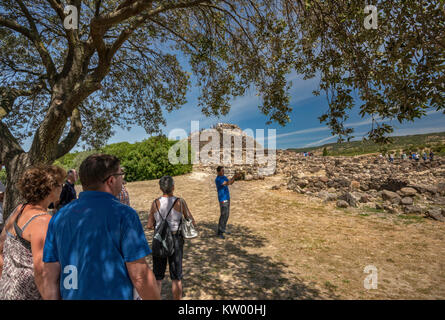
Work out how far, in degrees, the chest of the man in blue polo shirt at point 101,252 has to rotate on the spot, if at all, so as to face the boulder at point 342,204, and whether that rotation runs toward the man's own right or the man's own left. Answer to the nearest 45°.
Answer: approximately 45° to the man's own right

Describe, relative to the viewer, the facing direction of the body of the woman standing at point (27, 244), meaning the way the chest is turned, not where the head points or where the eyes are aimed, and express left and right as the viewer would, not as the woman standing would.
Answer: facing away from the viewer and to the right of the viewer

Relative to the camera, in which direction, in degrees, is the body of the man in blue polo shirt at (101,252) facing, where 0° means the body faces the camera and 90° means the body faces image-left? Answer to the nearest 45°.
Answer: approximately 180°

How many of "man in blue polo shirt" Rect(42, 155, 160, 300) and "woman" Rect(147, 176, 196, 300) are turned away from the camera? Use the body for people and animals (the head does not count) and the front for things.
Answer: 2

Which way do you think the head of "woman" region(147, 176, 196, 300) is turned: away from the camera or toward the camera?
away from the camera

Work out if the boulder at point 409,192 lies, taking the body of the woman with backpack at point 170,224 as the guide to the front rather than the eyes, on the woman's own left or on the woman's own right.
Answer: on the woman's own right

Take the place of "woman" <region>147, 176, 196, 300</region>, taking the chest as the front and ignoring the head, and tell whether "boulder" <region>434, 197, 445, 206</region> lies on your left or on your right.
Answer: on your right

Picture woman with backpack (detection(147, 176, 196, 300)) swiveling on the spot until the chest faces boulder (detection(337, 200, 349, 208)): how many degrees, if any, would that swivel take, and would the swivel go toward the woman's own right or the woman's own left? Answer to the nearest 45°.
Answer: approximately 45° to the woman's own right

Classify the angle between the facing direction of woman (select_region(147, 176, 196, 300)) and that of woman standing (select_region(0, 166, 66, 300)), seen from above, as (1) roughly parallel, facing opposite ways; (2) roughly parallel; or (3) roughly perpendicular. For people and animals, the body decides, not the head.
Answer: roughly parallel

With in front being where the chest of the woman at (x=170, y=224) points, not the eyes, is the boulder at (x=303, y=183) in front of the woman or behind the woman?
in front

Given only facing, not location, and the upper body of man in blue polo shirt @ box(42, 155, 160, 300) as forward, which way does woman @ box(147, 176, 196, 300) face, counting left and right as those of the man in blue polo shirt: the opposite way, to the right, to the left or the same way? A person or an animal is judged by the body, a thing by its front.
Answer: the same way

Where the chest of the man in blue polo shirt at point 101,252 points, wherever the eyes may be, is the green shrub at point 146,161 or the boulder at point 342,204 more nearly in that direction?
the green shrub

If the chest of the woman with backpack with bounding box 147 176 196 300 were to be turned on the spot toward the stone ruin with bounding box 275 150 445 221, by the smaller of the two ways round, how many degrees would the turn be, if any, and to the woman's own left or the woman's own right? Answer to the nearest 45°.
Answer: approximately 45° to the woman's own right

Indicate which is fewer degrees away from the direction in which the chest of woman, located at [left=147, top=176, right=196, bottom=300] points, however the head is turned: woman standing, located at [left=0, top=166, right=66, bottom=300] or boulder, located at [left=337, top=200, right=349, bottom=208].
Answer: the boulder

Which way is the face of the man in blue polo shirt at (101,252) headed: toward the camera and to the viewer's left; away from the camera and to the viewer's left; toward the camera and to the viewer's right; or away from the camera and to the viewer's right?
away from the camera and to the viewer's right
